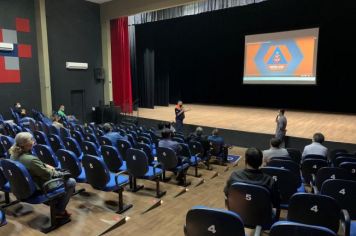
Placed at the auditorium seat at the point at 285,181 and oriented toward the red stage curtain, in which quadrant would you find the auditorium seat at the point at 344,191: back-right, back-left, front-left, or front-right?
back-right

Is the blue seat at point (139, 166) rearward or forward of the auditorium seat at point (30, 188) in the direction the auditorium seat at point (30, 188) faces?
forward

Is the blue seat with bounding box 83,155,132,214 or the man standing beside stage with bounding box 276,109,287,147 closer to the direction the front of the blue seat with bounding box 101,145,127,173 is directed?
the man standing beside stage

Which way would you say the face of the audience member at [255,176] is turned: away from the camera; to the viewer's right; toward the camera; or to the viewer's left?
away from the camera

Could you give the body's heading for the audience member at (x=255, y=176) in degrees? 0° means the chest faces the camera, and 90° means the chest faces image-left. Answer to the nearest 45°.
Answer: approximately 180°

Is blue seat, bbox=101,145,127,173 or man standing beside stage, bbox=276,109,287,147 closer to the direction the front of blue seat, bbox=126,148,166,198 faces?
the man standing beside stage

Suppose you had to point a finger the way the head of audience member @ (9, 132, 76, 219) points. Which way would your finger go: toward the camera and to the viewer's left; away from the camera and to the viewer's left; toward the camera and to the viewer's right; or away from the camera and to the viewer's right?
away from the camera and to the viewer's right

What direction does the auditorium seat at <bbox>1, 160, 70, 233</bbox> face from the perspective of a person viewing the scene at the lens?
facing away from the viewer and to the right of the viewer

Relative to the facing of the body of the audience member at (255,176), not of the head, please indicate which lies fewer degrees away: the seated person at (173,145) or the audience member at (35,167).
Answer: the seated person

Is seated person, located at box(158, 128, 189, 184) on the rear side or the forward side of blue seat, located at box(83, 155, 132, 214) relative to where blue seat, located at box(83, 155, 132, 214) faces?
on the forward side

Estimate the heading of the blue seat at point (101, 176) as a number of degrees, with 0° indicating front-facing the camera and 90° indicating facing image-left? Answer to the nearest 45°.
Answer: approximately 225°

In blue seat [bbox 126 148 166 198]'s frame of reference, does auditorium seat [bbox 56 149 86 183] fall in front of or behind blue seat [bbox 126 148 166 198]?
behind

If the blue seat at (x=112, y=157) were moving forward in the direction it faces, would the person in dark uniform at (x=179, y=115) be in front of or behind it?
in front
